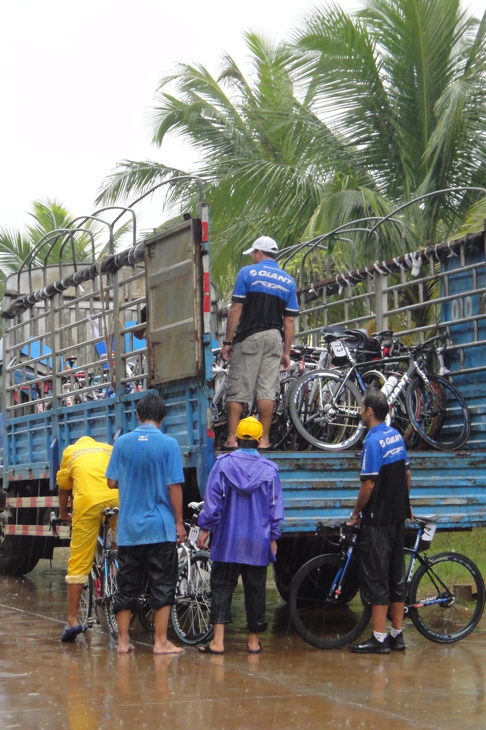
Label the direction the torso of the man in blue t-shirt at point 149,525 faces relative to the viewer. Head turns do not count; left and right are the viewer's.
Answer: facing away from the viewer

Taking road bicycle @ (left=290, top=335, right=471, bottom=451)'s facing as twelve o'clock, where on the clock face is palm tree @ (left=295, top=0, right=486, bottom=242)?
The palm tree is roughly at 9 o'clock from the road bicycle.

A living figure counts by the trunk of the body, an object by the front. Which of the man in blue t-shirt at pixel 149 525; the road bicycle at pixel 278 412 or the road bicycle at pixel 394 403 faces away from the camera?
the man in blue t-shirt

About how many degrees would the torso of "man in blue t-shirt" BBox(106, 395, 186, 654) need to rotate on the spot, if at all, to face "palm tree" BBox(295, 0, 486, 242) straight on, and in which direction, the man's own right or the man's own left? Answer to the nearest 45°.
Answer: approximately 45° to the man's own right

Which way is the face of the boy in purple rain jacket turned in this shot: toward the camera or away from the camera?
away from the camera

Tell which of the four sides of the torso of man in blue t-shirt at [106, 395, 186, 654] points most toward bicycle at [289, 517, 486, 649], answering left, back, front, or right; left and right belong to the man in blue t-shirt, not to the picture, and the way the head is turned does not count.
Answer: right

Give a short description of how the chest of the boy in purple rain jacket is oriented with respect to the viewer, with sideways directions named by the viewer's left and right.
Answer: facing away from the viewer

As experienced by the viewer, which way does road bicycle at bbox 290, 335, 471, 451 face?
facing to the right of the viewer

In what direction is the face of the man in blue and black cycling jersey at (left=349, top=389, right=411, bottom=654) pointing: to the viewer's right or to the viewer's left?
to the viewer's left
